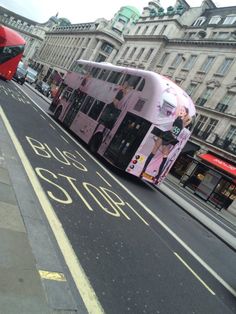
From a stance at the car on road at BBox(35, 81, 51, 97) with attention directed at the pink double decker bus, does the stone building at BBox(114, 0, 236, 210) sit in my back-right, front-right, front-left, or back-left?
front-left

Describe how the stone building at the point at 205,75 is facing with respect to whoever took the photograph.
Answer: facing the viewer and to the left of the viewer

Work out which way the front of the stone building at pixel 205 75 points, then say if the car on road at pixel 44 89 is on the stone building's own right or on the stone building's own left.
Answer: on the stone building's own right

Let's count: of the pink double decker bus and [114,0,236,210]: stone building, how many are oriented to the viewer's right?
0

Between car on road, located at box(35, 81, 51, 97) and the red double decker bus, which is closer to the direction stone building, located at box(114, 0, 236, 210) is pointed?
the red double decker bus

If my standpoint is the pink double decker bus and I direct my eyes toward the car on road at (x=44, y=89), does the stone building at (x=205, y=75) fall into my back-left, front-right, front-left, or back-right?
front-right

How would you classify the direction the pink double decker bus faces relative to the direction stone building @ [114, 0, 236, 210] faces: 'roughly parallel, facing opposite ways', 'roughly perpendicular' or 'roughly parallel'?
roughly perpendicular

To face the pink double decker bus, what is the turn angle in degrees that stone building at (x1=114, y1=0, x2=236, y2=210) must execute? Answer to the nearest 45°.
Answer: approximately 45° to its left
